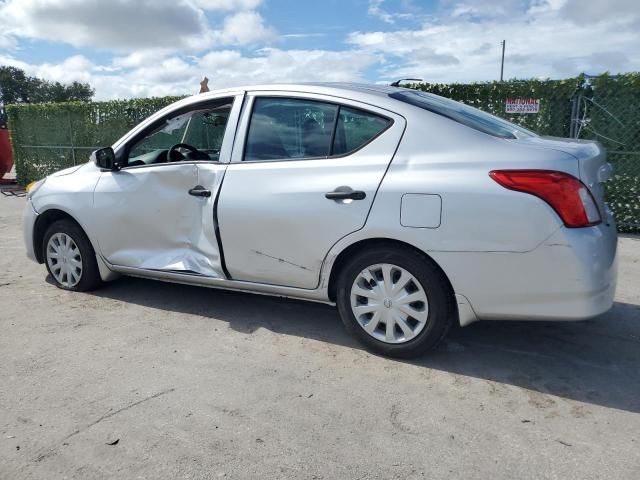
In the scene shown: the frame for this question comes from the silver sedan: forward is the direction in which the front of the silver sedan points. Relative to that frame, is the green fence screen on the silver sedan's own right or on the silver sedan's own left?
on the silver sedan's own right

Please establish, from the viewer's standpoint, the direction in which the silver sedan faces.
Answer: facing away from the viewer and to the left of the viewer
